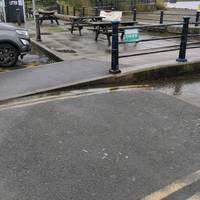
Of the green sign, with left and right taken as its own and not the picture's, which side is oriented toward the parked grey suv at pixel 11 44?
right

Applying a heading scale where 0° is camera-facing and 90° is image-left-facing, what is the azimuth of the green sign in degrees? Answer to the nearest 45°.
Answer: approximately 0°

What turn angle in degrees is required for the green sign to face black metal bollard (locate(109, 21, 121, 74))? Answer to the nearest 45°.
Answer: approximately 45° to its right

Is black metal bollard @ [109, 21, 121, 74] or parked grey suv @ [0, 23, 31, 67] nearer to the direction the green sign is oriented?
the black metal bollard
